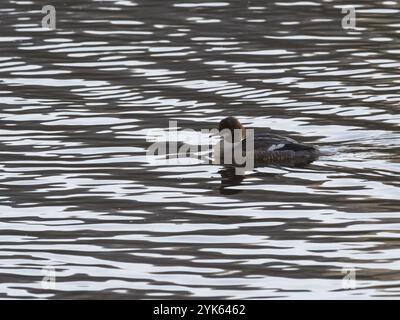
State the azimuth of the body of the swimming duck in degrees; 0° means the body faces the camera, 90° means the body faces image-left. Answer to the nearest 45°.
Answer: approximately 90°
